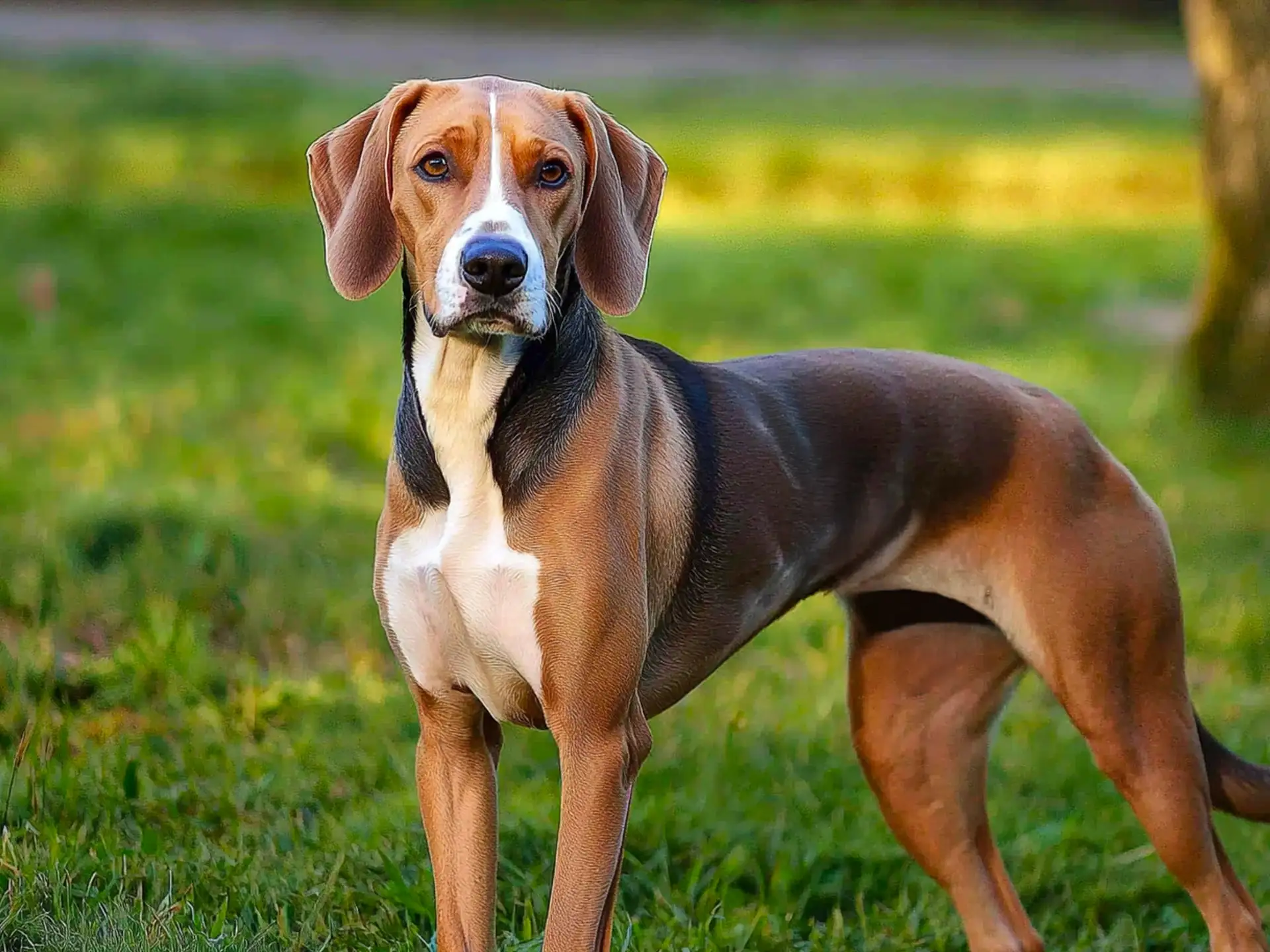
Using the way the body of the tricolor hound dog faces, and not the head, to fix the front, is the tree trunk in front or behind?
behind

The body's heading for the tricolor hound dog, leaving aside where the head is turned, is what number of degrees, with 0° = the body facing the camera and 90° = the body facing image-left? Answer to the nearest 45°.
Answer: approximately 45°
